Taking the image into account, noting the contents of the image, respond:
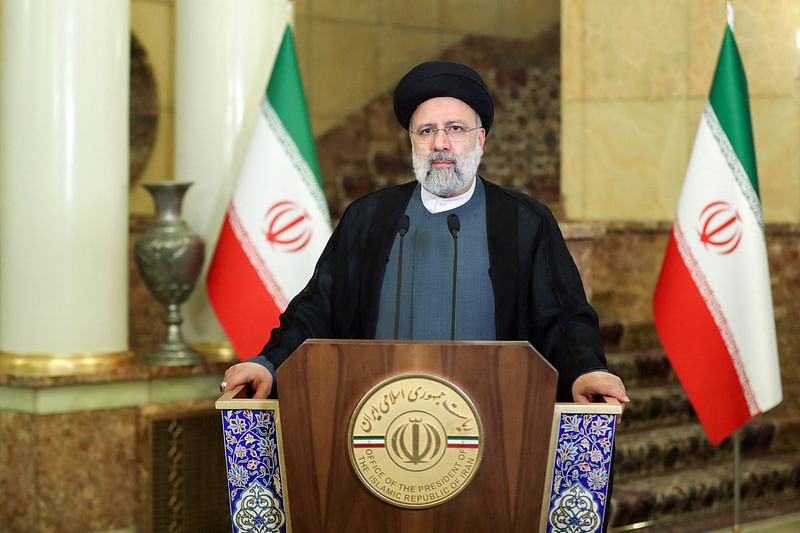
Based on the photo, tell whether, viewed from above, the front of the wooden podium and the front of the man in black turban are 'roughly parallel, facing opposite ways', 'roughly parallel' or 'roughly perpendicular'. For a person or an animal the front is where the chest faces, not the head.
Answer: roughly parallel

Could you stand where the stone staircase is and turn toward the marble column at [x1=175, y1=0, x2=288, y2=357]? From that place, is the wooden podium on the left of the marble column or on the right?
left

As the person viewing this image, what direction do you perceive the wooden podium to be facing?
facing the viewer

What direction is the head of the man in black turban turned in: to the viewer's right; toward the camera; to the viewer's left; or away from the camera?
toward the camera

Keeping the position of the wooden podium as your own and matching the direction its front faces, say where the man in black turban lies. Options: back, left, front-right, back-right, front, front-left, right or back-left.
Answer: back

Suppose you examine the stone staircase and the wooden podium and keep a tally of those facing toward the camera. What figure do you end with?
2

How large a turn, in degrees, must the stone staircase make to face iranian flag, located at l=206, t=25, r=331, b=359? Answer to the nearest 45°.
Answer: approximately 45° to its right

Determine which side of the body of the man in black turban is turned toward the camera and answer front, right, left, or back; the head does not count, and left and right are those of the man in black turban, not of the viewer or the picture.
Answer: front

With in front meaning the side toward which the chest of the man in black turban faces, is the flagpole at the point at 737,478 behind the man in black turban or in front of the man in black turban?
behind

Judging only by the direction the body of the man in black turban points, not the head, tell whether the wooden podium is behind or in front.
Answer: in front

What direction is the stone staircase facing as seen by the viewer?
toward the camera

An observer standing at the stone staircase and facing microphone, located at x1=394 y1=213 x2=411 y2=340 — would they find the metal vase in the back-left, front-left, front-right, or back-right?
front-right

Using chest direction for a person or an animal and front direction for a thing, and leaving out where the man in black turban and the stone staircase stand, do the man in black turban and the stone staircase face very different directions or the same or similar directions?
same or similar directions

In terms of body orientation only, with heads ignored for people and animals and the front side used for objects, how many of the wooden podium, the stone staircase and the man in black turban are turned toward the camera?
3
